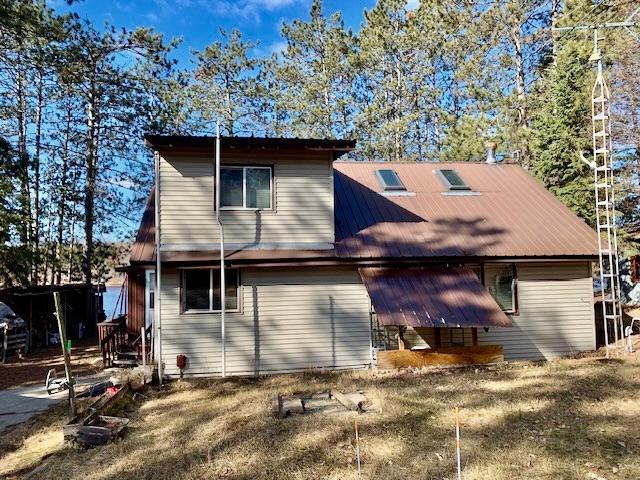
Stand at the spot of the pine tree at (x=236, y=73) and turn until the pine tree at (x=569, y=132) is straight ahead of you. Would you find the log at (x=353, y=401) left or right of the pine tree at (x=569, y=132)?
right

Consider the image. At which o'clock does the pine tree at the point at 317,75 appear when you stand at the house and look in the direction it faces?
The pine tree is roughly at 6 o'clock from the house.

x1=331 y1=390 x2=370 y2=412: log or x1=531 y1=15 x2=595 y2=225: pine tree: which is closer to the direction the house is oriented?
the log

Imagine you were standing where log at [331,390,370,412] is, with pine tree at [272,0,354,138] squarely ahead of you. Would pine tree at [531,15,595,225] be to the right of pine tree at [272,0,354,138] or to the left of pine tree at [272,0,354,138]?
right

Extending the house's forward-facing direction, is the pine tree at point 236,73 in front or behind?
behind

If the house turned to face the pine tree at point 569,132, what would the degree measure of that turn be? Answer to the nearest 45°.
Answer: approximately 135° to its left

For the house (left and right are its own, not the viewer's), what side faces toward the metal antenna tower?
left

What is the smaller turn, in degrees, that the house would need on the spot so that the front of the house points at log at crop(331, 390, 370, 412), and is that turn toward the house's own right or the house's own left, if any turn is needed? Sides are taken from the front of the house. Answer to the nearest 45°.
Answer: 0° — it already faces it

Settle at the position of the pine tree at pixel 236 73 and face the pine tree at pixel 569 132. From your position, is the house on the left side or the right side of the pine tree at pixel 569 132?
right

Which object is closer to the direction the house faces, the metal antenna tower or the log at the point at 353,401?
the log

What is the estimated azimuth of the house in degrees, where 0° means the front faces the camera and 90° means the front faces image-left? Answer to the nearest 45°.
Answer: approximately 0°
